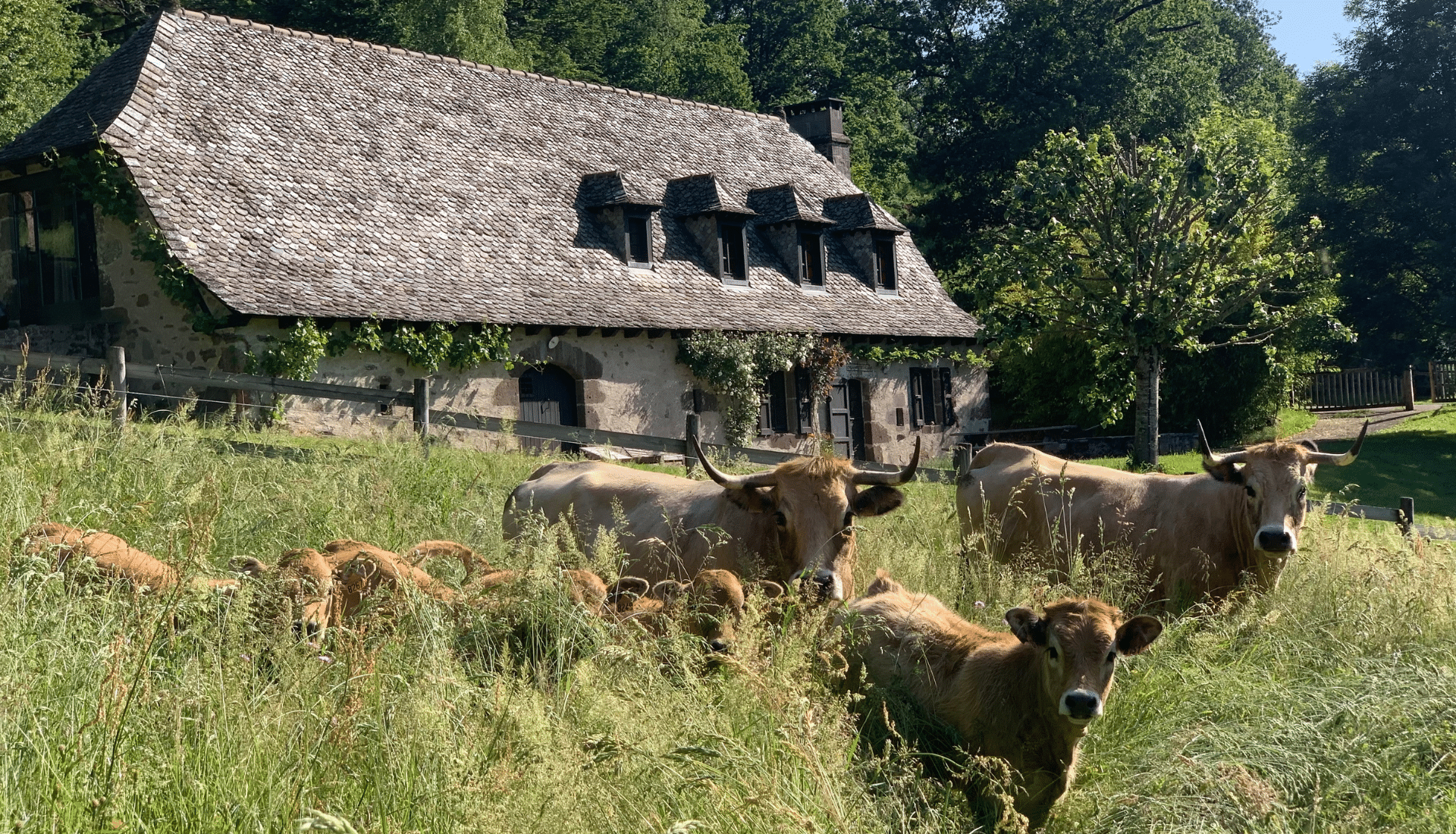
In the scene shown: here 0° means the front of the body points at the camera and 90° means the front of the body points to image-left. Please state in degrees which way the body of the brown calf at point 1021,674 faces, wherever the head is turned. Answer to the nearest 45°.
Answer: approximately 315°

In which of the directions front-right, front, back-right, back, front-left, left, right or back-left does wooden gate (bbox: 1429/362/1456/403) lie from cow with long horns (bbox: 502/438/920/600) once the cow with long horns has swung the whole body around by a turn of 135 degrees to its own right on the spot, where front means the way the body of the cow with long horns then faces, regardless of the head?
back-right

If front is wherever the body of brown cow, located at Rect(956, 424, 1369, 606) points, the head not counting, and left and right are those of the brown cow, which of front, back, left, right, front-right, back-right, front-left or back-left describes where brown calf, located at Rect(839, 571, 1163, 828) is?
front-right

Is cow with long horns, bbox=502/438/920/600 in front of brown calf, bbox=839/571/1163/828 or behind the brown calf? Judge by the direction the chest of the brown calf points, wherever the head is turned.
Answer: behind

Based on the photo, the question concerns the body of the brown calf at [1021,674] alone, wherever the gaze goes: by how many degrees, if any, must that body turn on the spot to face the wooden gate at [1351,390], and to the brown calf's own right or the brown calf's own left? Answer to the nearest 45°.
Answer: approximately 135° to the brown calf's own left

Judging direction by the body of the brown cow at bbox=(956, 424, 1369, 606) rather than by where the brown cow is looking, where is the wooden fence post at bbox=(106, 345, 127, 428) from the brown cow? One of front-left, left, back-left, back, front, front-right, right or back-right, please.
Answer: back-right

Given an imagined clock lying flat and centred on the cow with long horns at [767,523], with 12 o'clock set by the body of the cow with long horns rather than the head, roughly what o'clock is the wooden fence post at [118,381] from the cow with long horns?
The wooden fence post is roughly at 6 o'clock from the cow with long horns.
